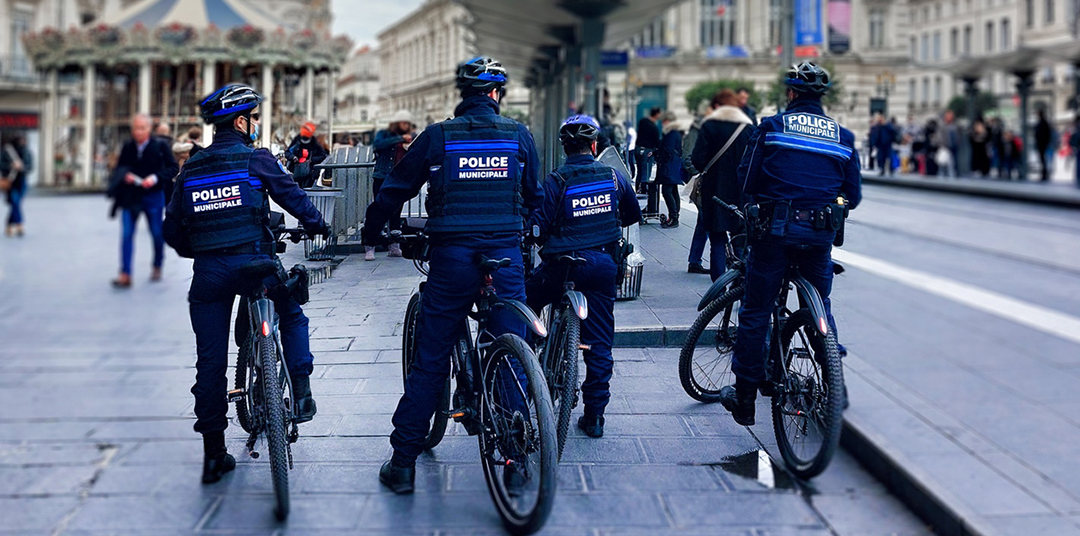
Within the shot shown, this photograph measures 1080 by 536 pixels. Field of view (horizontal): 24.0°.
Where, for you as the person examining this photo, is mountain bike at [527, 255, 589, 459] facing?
facing away from the viewer

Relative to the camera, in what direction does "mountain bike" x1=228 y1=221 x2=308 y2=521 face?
facing away from the viewer

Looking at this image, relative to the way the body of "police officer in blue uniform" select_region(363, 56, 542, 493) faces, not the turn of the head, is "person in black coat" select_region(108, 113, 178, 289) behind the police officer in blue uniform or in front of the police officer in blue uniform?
in front

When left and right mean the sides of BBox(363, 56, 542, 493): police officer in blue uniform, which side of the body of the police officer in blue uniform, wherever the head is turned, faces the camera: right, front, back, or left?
back

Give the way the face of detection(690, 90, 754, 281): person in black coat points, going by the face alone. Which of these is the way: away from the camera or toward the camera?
away from the camera

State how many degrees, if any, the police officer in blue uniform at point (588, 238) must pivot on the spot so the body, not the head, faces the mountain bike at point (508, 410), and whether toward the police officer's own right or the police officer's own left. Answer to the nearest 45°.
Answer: approximately 180°
